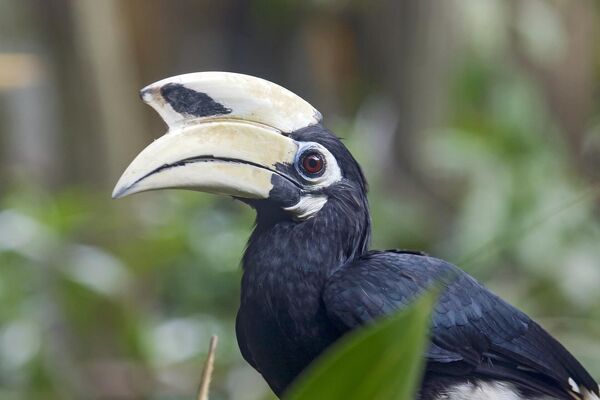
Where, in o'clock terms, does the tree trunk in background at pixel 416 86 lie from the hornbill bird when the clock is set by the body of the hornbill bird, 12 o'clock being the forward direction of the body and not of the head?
The tree trunk in background is roughly at 3 o'clock from the hornbill bird.

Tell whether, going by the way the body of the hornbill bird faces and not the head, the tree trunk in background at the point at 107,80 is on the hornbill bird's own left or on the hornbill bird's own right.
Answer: on the hornbill bird's own right

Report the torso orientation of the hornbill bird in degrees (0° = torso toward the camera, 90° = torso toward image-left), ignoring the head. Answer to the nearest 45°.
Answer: approximately 90°
